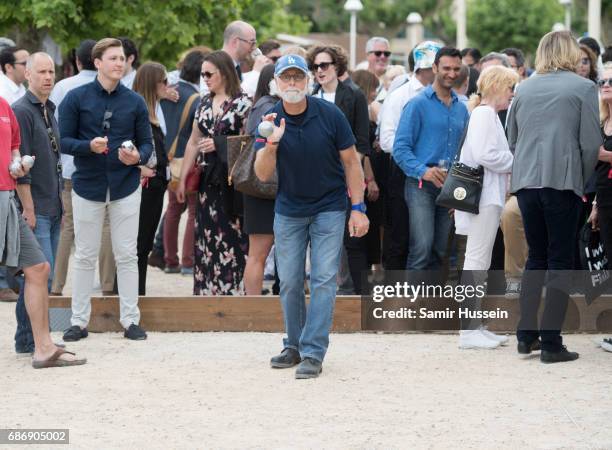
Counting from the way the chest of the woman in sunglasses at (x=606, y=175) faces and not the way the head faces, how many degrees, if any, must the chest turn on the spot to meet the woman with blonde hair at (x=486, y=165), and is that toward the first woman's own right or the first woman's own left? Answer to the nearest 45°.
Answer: approximately 45° to the first woman's own right
